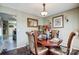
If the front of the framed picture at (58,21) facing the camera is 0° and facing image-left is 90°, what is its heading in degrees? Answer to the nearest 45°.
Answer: approximately 45°
